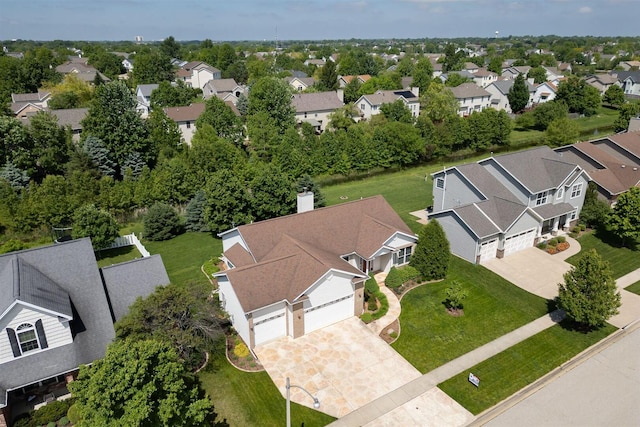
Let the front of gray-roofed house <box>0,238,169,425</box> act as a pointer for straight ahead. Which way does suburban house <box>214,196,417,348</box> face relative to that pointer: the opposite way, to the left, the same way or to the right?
the same way

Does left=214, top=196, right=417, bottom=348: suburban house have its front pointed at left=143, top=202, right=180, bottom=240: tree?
no

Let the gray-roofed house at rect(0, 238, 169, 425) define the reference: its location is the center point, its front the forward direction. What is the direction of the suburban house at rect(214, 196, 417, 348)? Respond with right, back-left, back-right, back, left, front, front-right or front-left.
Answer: left

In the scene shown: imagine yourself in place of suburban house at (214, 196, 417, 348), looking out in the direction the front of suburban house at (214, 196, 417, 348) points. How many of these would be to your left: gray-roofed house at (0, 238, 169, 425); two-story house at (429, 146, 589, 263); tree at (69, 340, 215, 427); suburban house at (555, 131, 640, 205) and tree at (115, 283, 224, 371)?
2

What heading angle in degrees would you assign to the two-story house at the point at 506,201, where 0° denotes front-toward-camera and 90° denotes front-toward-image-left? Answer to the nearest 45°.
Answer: approximately 315°

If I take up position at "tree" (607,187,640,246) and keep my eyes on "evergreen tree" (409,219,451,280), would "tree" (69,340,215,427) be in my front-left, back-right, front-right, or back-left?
front-left

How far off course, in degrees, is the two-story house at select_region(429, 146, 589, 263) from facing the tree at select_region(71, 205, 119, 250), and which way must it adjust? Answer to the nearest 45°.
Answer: approximately 90° to its right

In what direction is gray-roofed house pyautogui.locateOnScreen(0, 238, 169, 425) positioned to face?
toward the camera

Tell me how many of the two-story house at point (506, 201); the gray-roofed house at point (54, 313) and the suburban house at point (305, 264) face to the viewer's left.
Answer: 0

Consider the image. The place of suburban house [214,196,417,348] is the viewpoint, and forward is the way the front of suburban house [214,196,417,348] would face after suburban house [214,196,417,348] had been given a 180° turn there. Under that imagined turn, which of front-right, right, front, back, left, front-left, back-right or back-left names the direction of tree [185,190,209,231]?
front

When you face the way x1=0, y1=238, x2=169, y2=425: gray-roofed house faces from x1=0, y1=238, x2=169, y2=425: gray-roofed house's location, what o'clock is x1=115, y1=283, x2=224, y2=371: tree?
The tree is roughly at 10 o'clock from the gray-roofed house.

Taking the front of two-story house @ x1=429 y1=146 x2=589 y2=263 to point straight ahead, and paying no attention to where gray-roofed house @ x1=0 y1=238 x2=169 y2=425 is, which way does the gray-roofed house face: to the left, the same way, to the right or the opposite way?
the same way

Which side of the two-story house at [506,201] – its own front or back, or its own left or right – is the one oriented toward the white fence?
right

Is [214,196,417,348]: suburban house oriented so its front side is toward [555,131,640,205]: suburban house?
no

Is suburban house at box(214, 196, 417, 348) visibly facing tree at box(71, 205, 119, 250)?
no

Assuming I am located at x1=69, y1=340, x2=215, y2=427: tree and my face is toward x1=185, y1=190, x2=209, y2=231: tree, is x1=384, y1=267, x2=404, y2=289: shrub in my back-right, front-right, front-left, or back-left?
front-right

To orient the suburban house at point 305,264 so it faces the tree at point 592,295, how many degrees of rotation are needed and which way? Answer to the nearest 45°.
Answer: approximately 45° to its left

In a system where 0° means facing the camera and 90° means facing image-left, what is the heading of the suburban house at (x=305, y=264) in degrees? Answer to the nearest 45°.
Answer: approximately 315°

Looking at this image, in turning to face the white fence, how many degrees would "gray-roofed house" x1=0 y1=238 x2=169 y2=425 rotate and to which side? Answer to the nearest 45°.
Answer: approximately 180°
